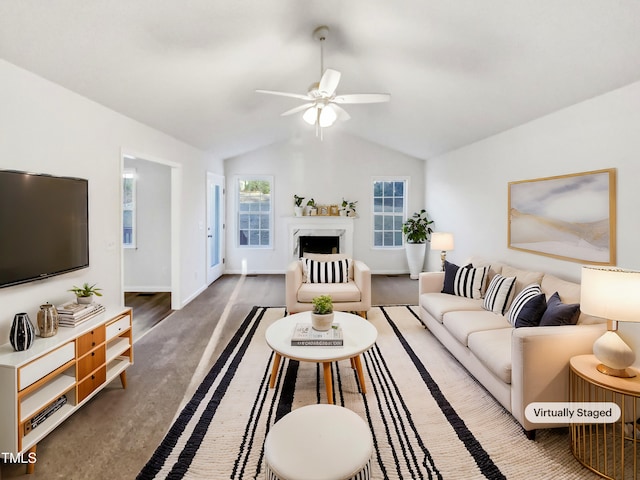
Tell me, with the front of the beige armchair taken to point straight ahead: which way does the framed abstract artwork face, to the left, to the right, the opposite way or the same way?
to the right

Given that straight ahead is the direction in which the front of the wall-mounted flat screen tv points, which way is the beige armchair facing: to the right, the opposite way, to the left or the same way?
to the right

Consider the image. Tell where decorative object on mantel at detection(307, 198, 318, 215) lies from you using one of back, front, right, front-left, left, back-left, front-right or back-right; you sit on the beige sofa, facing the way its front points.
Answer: right

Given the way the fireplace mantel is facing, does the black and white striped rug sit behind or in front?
in front

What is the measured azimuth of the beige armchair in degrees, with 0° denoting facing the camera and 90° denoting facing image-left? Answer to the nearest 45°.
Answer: approximately 0°

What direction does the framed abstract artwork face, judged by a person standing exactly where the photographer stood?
facing the viewer and to the left of the viewer

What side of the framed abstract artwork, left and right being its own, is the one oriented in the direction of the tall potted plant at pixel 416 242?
right

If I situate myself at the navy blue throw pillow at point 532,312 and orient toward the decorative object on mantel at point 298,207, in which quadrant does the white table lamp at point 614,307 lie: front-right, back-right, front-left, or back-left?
back-left

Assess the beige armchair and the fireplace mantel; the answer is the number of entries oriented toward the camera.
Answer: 2

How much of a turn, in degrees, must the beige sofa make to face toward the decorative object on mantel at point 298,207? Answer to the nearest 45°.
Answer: approximately 90° to its right

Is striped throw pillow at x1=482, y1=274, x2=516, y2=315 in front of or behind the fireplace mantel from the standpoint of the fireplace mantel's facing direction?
in front

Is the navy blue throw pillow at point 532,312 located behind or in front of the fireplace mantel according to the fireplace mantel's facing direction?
in front

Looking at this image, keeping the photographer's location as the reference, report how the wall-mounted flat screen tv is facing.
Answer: facing the viewer and to the right of the viewer
